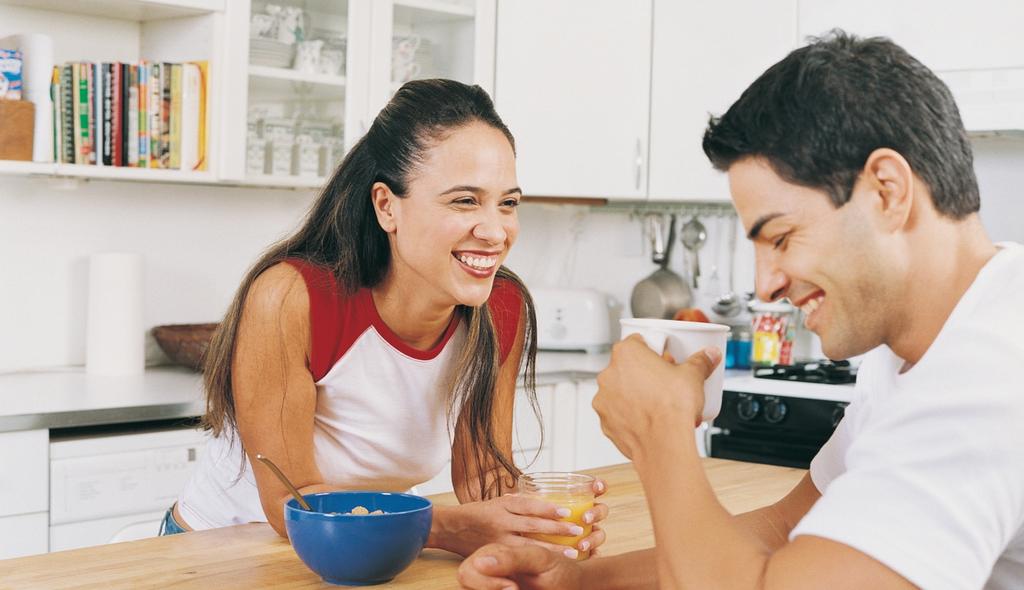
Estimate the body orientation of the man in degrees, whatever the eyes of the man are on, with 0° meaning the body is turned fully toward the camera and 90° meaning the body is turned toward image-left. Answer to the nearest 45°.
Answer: approximately 90°

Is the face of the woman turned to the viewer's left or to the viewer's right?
to the viewer's right

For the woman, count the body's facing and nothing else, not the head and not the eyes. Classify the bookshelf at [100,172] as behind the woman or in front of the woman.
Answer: behind

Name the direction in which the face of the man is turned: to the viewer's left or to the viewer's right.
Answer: to the viewer's left

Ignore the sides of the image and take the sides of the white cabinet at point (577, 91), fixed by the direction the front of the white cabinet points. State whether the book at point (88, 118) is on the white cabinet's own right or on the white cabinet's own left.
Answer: on the white cabinet's own right

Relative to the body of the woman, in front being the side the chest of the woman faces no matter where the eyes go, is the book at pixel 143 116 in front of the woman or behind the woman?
behind

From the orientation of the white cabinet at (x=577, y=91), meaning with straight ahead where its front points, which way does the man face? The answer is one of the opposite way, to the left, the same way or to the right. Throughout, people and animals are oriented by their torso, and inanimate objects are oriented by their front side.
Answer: to the right

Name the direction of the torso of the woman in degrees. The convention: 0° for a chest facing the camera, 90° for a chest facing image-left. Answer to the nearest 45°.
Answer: approximately 315°
